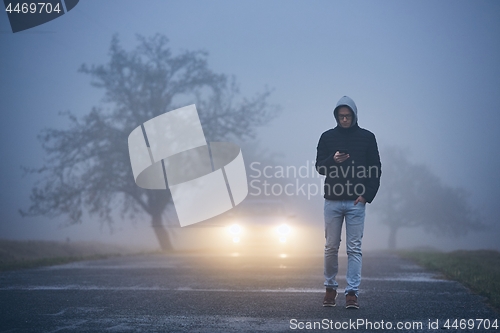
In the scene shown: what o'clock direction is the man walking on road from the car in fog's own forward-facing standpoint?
The man walking on road is roughly at 12 o'clock from the car in fog.

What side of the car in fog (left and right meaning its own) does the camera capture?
front

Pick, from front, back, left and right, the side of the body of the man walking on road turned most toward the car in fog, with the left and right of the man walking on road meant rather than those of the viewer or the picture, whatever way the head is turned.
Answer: back

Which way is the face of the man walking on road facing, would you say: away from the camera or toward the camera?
toward the camera

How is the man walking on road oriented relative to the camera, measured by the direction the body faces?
toward the camera

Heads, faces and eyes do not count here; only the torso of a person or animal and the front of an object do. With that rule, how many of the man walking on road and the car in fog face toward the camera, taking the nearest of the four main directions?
2
